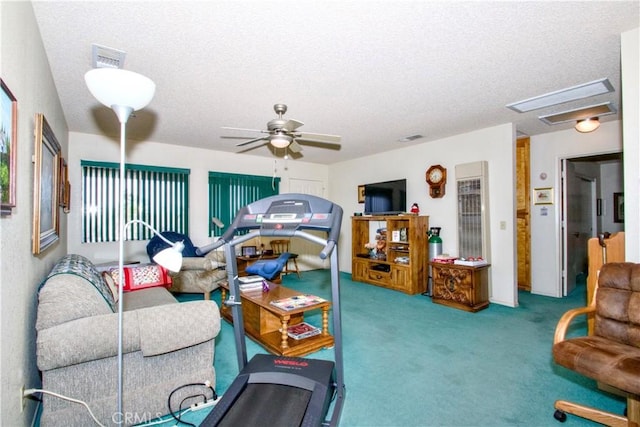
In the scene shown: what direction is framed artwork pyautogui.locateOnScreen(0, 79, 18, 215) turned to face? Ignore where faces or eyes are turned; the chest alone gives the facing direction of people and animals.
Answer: to the viewer's right

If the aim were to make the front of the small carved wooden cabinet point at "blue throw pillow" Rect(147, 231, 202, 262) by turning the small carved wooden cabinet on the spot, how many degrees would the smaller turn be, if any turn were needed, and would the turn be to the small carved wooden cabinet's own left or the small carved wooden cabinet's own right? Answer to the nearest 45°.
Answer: approximately 45° to the small carved wooden cabinet's own right

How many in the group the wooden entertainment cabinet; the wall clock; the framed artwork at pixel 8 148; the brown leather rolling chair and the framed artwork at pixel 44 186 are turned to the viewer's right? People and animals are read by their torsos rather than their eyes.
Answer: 2

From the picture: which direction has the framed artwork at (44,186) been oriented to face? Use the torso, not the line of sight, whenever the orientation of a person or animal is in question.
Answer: to the viewer's right

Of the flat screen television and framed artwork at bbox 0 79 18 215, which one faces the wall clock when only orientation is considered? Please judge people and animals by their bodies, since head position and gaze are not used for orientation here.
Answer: the framed artwork

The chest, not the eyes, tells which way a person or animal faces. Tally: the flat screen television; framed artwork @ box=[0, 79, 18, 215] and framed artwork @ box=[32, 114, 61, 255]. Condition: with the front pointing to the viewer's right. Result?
2

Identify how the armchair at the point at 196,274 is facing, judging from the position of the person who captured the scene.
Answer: facing the viewer and to the right of the viewer

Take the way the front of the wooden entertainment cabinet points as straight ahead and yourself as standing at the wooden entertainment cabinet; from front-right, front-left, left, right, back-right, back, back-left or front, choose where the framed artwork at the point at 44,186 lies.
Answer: front
